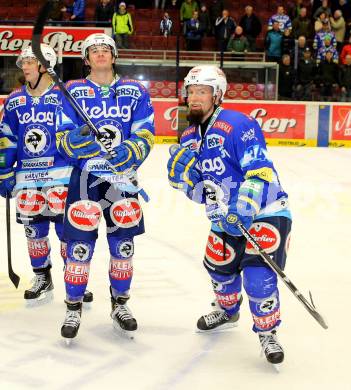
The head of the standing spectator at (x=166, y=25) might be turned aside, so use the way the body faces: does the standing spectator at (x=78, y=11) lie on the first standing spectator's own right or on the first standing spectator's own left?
on the first standing spectator's own right

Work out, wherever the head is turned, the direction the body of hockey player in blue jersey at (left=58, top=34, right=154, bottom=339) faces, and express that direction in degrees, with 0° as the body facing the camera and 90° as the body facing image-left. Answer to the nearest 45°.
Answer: approximately 0°

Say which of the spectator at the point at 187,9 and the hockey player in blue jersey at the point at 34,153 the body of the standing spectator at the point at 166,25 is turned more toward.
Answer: the hockey player in blue jersey

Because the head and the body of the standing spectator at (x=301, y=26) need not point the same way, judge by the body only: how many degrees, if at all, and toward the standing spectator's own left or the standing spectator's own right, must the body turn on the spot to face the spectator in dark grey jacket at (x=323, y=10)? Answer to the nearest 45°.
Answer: approximately 135° to the standing spectator's own left

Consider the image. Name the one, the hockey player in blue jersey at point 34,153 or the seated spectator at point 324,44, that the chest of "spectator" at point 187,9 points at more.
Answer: the hockey player in blue jersey

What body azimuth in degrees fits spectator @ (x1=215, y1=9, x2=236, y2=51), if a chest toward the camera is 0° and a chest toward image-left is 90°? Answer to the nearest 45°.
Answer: approximately 0°

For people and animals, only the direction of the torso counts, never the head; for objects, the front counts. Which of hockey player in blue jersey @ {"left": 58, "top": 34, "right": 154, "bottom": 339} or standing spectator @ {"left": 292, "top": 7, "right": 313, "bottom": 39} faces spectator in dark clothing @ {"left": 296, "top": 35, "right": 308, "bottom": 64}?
standing spectator @ {"left": 292, "top": 7, "right": 313, "bottom": 39}

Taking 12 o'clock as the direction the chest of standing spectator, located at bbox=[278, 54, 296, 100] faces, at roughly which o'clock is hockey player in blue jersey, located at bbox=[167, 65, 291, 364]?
The hockey player in blue jersey is roughly at 12 o'clock from the standing spectator.

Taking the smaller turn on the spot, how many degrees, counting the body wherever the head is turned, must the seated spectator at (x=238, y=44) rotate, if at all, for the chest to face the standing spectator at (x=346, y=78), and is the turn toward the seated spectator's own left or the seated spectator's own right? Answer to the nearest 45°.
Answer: approximately 90° to the seated spectator's own left
